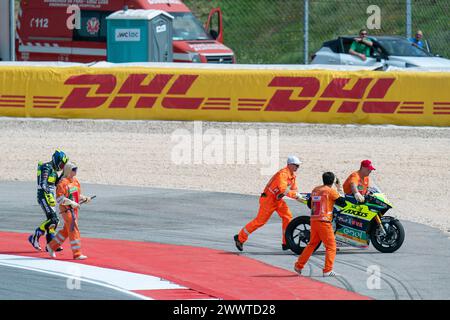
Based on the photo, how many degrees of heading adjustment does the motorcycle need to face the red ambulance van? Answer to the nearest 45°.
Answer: approximately 135° to its left

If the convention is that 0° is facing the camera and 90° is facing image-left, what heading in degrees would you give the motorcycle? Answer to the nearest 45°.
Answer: approximately 270°

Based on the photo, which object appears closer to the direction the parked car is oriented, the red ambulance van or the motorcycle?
the motorcycle

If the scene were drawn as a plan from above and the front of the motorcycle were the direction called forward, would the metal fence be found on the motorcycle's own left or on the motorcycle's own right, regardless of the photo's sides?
on the motorcycle's own left

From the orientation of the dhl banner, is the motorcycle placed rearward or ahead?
ahead

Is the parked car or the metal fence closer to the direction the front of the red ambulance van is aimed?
the parked car

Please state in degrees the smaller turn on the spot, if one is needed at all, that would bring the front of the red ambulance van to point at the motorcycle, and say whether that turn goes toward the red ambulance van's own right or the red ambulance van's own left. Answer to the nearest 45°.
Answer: approximately 45° to the red ambulance van's own right

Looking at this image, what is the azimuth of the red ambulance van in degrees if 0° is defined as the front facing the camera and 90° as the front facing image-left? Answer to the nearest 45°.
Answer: approximately 315°

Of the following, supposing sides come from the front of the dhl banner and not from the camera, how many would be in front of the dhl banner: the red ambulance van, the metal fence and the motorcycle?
1

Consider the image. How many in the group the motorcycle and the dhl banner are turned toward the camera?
1
